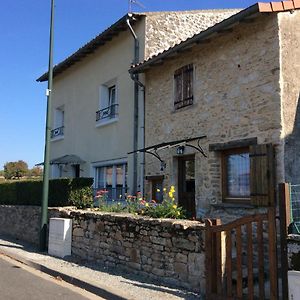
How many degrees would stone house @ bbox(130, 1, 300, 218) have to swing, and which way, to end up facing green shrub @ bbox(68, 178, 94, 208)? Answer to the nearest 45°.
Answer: approximately 45° to its right

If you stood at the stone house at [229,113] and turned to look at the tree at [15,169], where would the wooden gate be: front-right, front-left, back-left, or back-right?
back-left

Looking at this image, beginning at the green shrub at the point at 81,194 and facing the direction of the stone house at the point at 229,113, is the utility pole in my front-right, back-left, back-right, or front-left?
back-right

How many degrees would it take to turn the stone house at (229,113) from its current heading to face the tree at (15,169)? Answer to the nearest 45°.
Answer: approximately 90° to its right

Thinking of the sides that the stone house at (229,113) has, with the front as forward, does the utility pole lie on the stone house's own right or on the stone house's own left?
on the stone house's own right

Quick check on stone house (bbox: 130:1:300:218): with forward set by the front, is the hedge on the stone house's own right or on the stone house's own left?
on the stone house's own right
